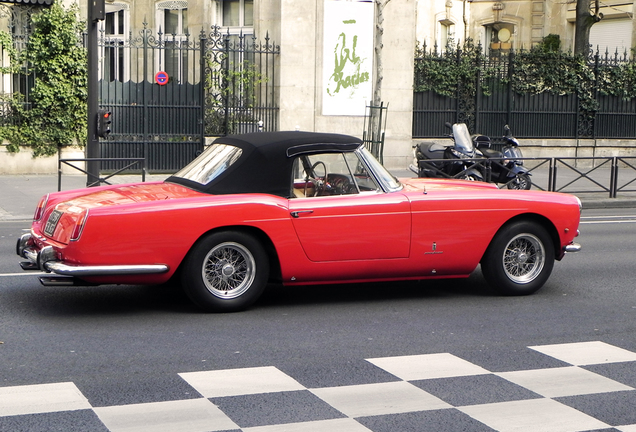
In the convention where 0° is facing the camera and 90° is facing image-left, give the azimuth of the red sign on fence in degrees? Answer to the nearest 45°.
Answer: approximately 0°

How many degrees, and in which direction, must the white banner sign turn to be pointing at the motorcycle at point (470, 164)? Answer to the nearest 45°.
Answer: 0° — it already faces it

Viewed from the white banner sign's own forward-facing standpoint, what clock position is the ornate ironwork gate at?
The ornate ironwork gate is roughly at 2 o'clock from the white banner sign.

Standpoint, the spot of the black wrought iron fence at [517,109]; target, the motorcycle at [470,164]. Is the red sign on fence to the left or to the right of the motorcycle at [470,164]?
right

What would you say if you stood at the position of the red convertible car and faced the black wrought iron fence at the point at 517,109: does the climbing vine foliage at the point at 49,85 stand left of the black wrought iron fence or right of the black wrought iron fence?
left

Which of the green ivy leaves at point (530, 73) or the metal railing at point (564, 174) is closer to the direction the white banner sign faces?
the metal railing

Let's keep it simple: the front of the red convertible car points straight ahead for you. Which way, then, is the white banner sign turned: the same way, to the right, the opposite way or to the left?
to the right

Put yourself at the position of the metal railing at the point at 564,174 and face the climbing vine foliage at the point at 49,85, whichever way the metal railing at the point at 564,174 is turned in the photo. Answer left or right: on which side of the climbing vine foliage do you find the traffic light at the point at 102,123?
left

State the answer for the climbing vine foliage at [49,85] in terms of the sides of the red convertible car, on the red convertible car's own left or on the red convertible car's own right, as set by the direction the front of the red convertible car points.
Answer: on the red convertible car's own left

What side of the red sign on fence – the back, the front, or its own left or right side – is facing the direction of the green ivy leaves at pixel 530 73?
left

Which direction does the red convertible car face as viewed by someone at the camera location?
facing to the right of the viewer

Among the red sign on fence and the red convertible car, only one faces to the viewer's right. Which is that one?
the red convertible car

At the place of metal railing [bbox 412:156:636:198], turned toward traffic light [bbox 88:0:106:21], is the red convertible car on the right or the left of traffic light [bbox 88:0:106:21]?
left
